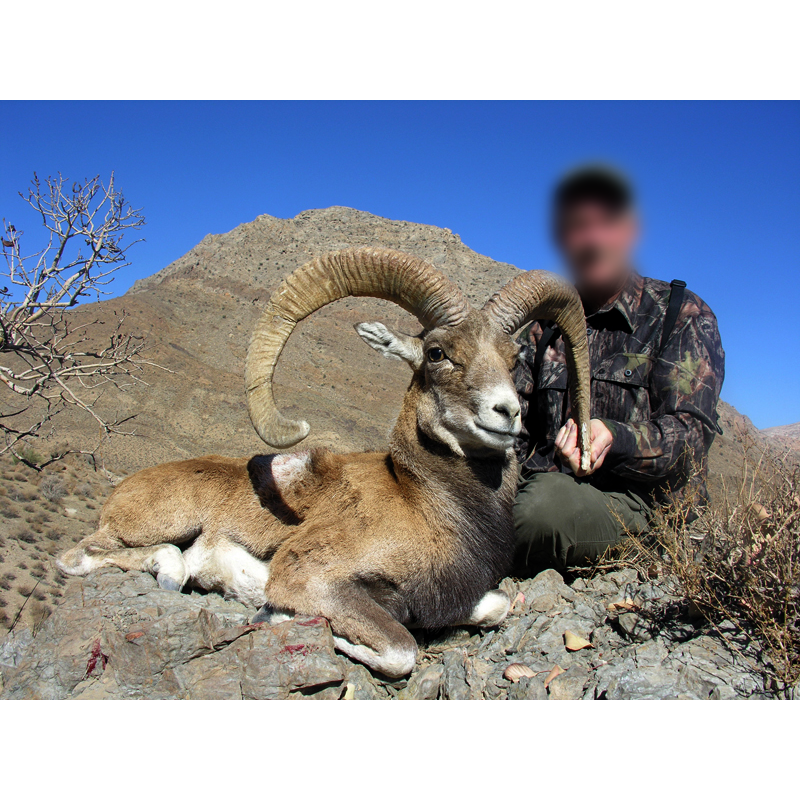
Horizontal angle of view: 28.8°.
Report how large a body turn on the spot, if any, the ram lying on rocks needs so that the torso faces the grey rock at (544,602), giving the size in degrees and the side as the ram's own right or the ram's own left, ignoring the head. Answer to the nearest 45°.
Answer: approximately 45° to the ram's own left

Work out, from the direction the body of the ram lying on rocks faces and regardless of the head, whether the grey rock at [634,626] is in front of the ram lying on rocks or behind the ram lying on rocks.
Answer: in front

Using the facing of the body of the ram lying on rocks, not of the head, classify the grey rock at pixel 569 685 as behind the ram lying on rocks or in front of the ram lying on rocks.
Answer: in front

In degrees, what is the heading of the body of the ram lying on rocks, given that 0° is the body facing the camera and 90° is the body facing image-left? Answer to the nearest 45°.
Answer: approximately 315°

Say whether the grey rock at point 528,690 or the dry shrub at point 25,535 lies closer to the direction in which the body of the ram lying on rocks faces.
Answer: the grey rock

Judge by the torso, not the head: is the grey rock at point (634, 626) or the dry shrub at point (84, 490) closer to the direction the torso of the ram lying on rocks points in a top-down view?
the grey rock

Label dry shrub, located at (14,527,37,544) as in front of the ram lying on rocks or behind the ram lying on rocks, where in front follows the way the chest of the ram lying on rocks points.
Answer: behind
